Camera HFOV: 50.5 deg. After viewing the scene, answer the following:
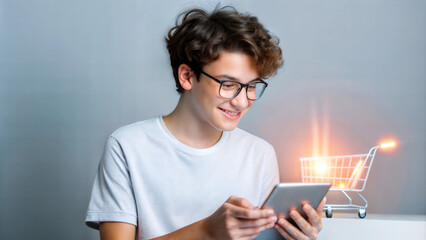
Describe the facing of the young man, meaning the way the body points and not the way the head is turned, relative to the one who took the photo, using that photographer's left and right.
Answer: facing the viewer and to the right of the viewer

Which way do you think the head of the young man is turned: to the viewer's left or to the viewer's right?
to the viewer's right
